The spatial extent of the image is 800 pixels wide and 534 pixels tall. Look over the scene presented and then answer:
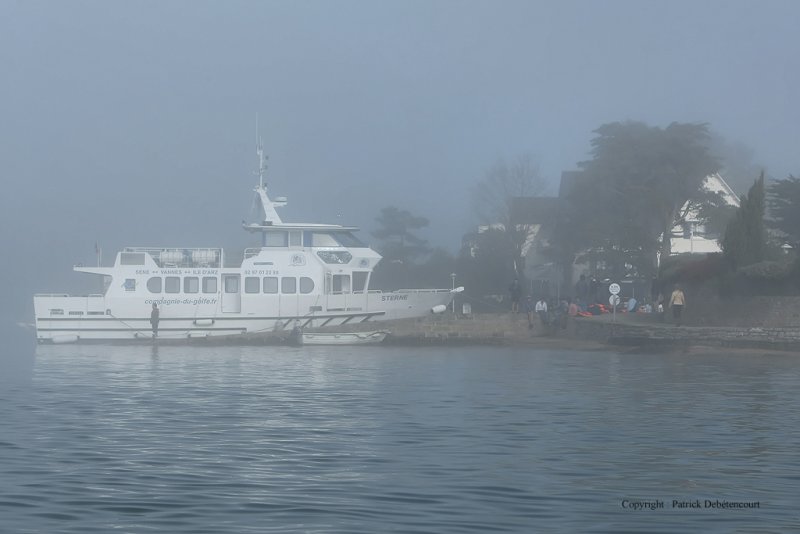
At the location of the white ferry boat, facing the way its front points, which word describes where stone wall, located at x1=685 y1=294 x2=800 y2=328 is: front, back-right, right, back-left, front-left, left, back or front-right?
front-right

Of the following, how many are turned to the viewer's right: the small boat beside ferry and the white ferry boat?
2

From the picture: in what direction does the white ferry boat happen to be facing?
to the viewer's right

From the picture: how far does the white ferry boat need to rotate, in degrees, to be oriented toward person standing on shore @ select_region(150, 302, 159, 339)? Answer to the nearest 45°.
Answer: approximately 180°

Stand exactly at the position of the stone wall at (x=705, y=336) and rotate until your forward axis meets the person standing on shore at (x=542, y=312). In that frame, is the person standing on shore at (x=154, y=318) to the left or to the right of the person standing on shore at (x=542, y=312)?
left

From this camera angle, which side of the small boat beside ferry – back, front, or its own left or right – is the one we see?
right
